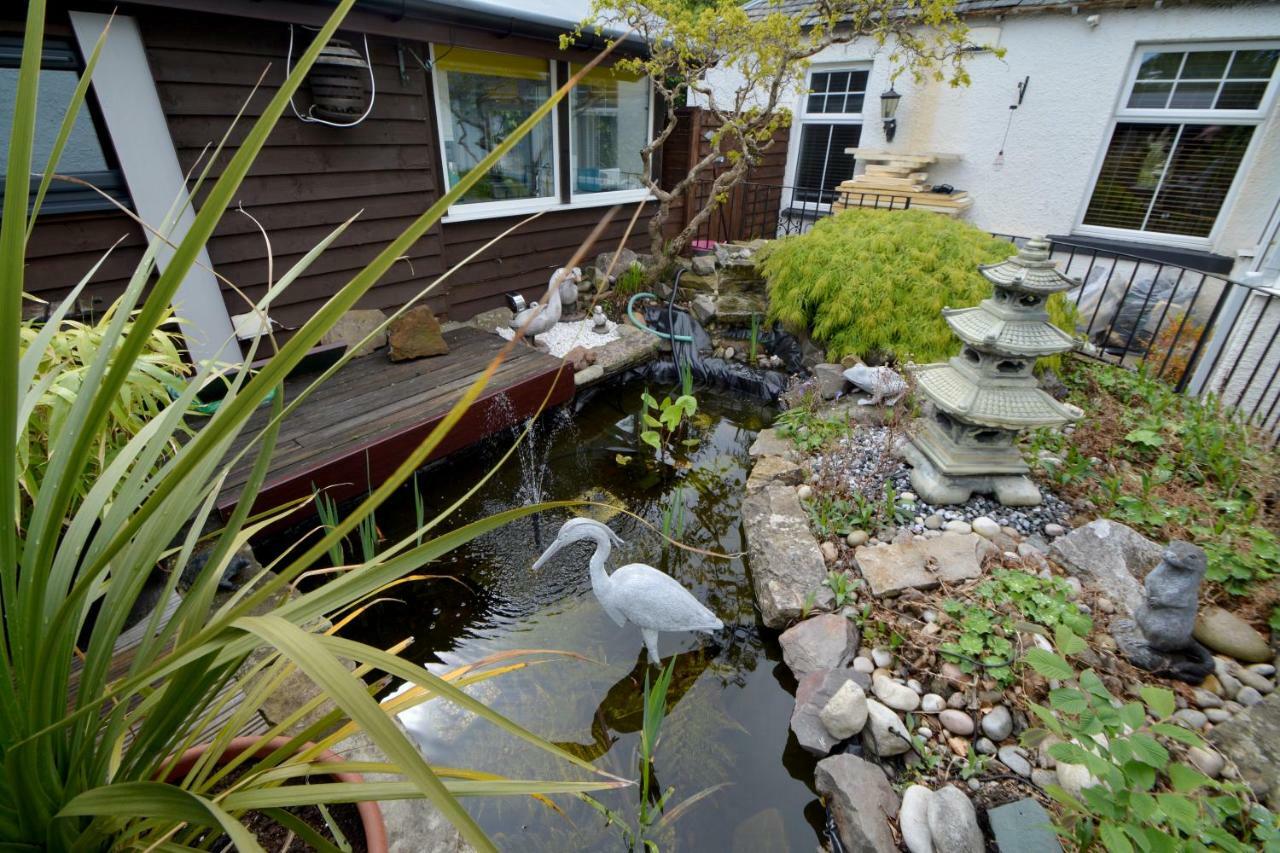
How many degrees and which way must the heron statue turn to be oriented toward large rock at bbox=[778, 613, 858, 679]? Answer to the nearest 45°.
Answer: approximately 180°

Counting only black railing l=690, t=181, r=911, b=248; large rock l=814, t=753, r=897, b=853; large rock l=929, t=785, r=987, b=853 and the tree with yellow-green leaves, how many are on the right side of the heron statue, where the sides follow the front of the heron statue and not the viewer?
2

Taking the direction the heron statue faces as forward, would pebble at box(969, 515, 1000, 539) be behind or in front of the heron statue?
behind

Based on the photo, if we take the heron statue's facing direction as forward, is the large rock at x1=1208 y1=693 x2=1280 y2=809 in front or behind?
behind

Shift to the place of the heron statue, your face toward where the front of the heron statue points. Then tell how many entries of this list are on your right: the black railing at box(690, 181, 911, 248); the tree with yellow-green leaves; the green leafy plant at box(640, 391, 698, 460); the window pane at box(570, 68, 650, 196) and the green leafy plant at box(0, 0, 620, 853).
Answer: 4

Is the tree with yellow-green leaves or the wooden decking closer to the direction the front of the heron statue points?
the wooden decking

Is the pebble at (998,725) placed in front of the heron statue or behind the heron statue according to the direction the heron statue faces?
behind

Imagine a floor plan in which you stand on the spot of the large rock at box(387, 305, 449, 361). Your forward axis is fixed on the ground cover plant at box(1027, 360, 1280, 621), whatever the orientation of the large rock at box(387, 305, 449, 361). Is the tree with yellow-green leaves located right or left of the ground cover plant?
left

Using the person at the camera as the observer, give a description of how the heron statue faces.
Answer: facing to the left of the viewer

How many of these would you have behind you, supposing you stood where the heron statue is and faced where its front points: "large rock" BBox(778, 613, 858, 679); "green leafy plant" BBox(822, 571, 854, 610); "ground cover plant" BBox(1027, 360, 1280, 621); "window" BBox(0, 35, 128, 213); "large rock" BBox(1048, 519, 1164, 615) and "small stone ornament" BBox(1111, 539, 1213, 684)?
5

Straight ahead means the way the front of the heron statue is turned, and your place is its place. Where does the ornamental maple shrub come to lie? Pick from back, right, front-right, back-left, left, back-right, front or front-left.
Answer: back-right

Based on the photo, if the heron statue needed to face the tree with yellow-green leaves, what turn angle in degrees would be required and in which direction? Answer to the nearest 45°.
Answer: approximately 90° to its right

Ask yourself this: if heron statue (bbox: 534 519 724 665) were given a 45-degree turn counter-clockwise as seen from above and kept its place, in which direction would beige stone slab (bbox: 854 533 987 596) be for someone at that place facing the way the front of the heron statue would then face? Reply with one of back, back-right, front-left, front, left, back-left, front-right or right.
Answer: back-left

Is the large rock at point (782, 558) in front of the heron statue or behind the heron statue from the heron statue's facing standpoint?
behind

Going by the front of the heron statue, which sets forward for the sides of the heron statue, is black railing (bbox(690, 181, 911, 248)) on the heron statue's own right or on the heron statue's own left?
on the heron statue's own right

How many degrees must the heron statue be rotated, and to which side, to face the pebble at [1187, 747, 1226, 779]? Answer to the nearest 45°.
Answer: approximately 135° to its left
